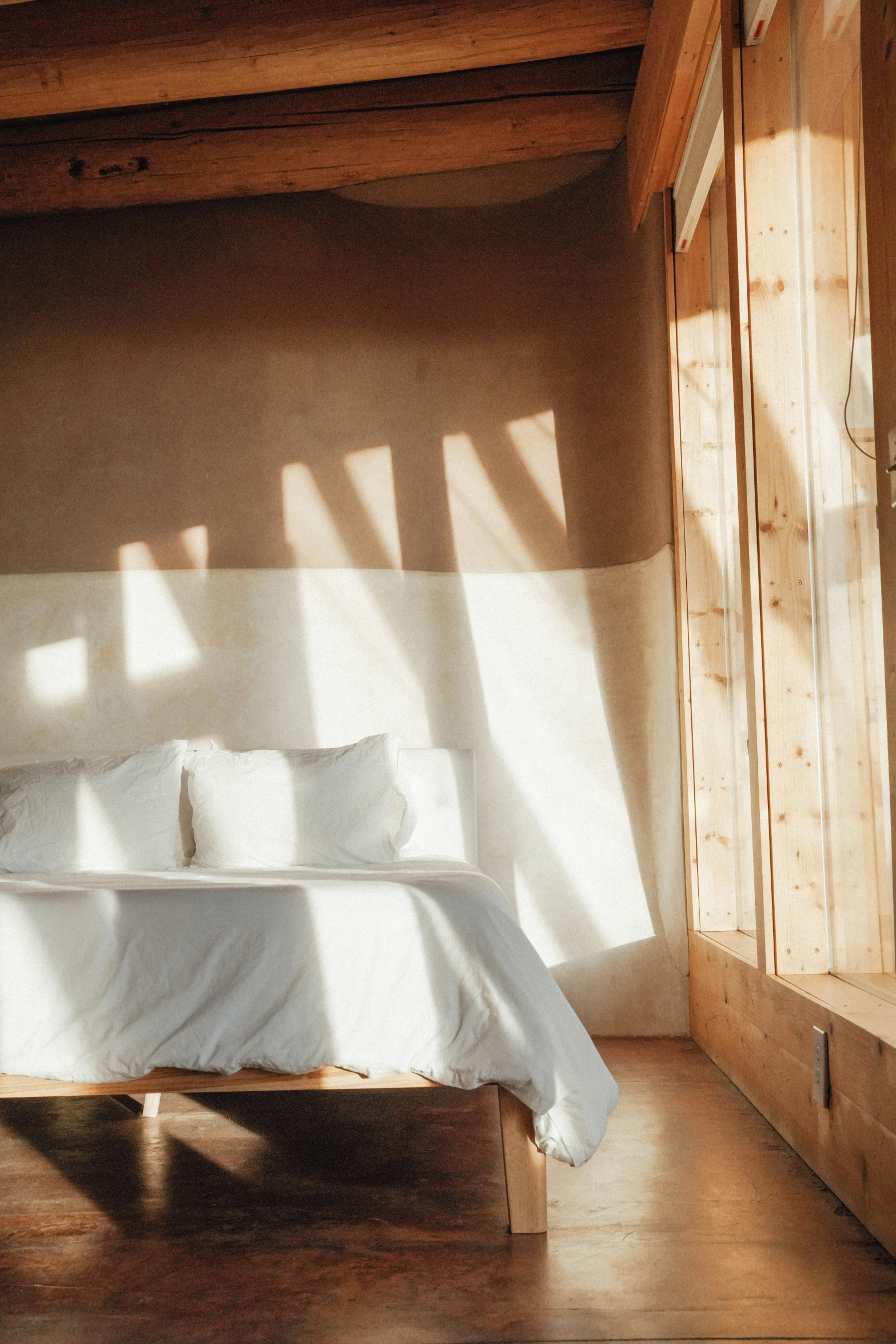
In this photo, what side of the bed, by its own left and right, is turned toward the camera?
front

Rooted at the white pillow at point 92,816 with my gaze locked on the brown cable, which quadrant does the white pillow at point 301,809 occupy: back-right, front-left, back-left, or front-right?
front-left
